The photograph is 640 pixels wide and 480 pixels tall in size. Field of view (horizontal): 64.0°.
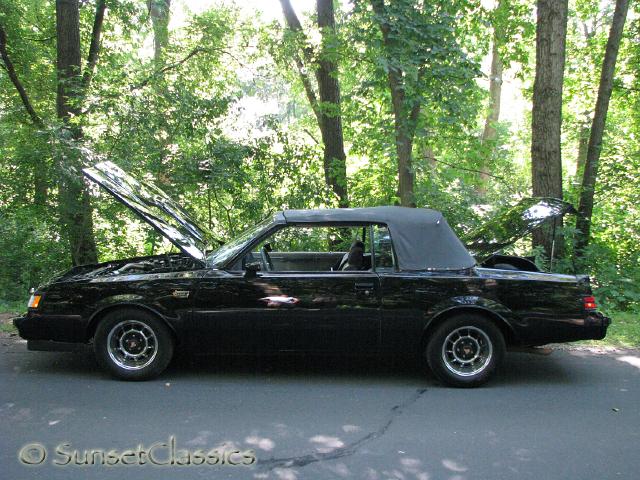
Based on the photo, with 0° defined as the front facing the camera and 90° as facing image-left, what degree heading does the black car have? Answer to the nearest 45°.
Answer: approximately 90°

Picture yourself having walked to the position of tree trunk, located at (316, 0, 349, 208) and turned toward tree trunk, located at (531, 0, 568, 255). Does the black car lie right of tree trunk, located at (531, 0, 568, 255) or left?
right

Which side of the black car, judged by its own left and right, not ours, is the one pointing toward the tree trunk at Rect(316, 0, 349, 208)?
right

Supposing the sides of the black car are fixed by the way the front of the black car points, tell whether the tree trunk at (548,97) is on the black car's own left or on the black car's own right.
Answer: on the black car's own right

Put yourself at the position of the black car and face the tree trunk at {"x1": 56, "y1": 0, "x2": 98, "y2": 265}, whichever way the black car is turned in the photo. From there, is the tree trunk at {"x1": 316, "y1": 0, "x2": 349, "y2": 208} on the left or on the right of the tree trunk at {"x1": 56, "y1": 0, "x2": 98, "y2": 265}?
right

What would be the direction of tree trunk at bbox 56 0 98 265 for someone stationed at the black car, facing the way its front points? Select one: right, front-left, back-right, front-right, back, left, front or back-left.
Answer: front-right

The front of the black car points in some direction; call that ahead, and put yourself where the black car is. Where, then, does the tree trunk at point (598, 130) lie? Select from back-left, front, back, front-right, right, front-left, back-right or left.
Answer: back-right

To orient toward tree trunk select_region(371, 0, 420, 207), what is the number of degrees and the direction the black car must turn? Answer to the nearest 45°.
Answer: approximately 90° to its right
